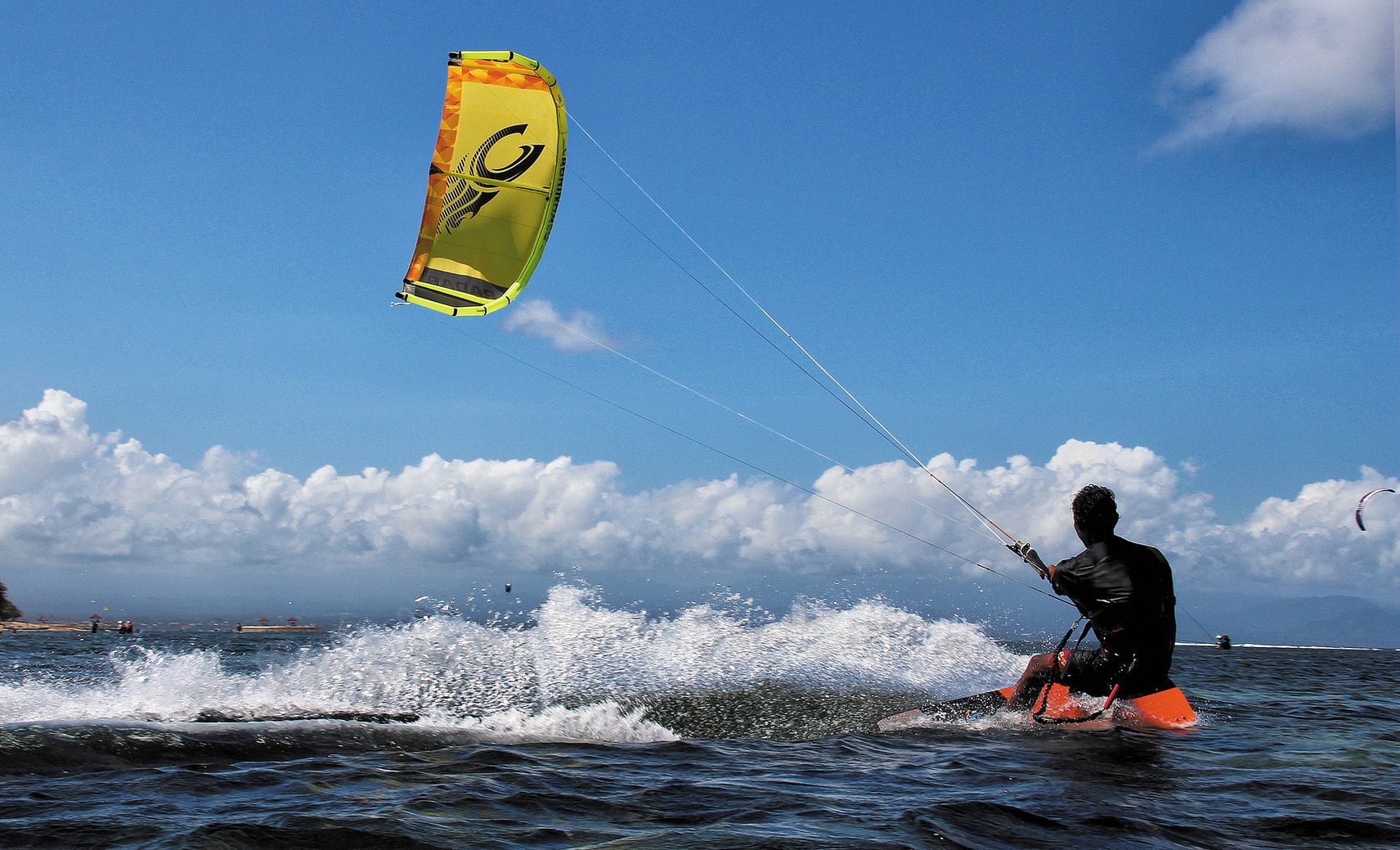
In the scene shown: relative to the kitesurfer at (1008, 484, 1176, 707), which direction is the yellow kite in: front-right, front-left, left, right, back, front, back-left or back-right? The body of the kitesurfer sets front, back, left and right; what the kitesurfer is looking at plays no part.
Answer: front-left

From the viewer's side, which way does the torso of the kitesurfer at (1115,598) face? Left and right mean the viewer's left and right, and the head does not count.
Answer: facing away from the viewer and to the left of the viewer

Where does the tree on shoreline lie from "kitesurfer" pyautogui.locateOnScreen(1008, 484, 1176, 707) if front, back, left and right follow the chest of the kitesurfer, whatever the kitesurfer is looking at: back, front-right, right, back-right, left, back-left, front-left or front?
front-left
